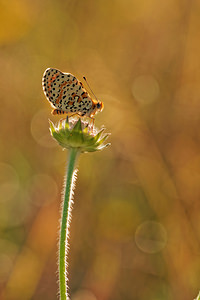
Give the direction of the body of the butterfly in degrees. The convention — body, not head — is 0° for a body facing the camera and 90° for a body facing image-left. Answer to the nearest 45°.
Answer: approximately 270°
